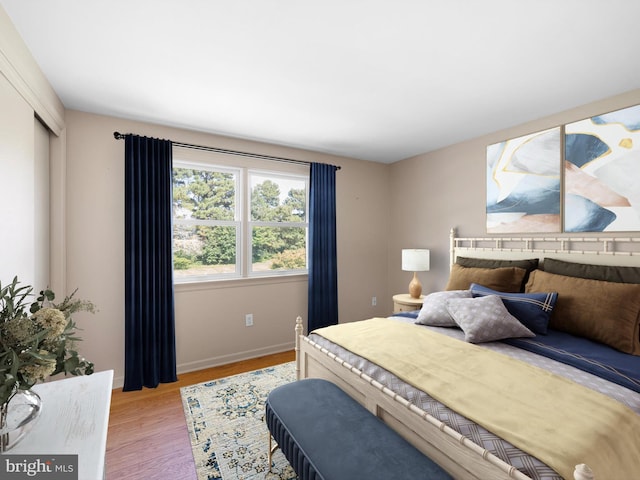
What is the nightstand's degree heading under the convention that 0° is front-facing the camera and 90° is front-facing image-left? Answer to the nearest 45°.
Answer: approximately 45°

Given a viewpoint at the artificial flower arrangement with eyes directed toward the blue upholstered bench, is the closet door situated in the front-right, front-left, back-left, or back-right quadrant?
back-left

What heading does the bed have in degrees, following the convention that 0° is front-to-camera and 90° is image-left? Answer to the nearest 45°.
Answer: approximately 45°

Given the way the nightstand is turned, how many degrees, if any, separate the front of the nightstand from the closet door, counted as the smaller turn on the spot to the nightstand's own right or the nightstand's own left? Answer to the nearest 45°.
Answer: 0° — it already faces it

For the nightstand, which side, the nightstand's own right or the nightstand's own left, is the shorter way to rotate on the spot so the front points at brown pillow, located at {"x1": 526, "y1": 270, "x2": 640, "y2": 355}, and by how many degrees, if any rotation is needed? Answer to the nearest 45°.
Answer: approximately 90° to the nightstand's own left

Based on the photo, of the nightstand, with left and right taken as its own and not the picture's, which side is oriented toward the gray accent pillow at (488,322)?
left

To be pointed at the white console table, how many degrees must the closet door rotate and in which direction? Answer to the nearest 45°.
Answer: approximately 90° to its right

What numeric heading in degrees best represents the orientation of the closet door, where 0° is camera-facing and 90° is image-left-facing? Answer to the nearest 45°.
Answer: approximately 270°
